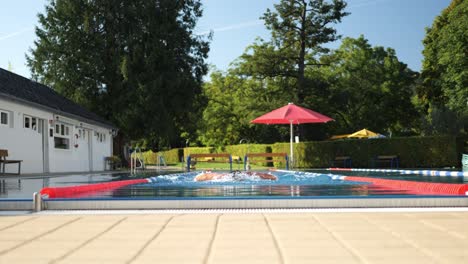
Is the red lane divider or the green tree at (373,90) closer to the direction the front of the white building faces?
the red lane divider

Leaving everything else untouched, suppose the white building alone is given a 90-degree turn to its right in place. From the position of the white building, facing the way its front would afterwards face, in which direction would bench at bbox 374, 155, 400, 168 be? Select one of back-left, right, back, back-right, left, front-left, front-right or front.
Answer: back-left

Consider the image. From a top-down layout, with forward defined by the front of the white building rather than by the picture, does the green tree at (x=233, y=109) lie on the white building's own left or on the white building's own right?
on the white building's own left

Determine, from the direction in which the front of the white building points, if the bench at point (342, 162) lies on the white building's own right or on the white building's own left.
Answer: on the white building's own left

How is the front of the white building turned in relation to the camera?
facing the viewer and to the right of the viewer

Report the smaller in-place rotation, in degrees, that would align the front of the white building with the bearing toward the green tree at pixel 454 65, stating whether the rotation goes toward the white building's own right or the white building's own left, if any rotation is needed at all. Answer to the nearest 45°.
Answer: approximately 45° to the white building's own left

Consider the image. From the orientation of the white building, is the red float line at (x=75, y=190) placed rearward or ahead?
ahead

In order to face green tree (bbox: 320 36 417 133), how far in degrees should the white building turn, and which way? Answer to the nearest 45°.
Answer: approximately 90° to its left

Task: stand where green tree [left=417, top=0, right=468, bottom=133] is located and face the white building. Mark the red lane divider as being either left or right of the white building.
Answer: left

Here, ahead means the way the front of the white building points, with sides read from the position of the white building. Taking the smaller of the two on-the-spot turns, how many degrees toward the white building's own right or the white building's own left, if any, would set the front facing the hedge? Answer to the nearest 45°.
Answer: approximately 45° to the white building's own left

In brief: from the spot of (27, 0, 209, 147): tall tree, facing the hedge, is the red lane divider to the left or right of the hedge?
right
